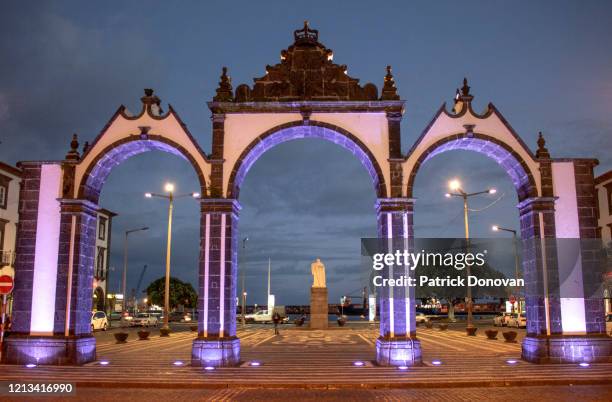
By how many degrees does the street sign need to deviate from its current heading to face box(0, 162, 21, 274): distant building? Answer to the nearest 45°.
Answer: approximately 180°

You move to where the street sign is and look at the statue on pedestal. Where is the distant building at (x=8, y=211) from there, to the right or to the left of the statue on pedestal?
left

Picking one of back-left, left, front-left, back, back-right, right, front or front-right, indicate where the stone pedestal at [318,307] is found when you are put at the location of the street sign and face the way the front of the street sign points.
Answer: back-left

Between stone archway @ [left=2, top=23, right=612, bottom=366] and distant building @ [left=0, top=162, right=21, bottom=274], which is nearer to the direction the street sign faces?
the stone archway

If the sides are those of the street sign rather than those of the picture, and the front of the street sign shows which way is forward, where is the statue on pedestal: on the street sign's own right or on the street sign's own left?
on the street sign's own left

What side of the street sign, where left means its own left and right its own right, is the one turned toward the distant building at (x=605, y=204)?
left

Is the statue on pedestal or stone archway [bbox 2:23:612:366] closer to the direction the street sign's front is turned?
the stone archway

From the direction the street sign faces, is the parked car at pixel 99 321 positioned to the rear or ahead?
to the rear

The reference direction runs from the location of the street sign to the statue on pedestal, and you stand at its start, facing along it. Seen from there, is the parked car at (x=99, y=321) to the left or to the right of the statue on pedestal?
left

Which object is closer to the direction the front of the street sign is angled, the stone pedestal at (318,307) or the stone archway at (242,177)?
the stone archway

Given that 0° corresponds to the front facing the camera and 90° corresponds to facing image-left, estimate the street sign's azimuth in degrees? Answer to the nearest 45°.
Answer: approximately 0°
